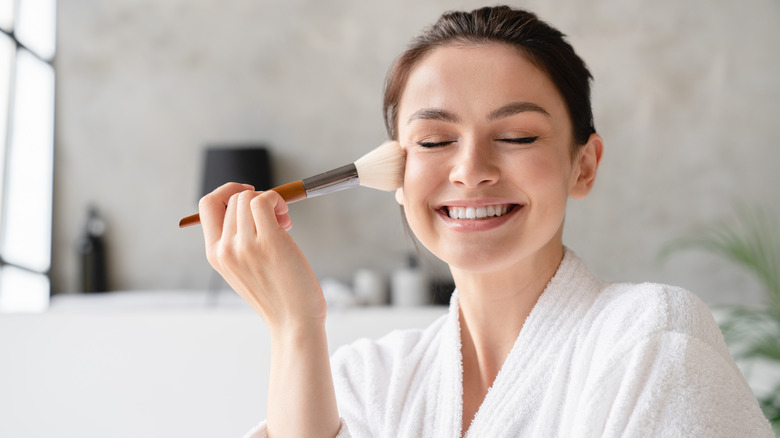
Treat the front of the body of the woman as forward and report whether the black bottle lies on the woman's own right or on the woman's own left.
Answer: on the woman's own right

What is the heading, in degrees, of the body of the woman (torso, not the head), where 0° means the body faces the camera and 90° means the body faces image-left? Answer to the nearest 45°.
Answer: approximately 45°

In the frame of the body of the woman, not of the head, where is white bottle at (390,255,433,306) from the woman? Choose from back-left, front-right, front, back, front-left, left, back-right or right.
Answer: back-right

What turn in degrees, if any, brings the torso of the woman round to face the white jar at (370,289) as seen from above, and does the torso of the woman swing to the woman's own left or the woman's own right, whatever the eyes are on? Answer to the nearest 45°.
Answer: approximately 135° to the woman's own right

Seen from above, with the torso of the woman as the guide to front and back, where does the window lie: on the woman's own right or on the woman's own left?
on the woman's own right

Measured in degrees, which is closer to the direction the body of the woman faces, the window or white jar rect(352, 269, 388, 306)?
the window
